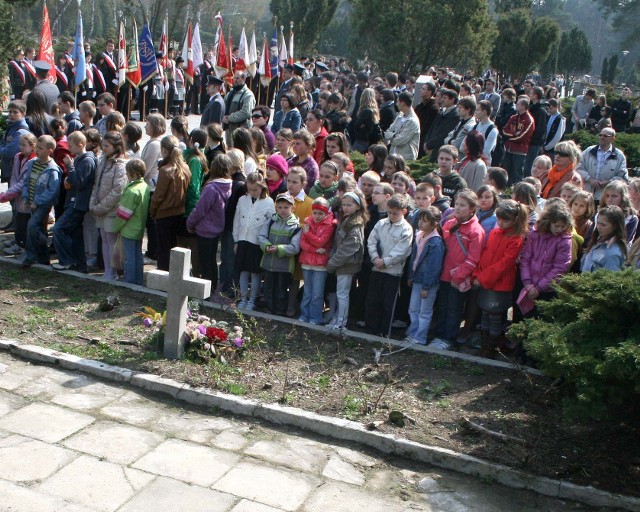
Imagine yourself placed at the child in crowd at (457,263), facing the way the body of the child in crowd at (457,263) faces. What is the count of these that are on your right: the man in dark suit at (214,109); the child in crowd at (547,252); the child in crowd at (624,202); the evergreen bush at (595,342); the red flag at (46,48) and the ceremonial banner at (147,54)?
3

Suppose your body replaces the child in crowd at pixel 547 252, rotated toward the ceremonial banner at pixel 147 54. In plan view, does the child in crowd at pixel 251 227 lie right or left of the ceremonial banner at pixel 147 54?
left
